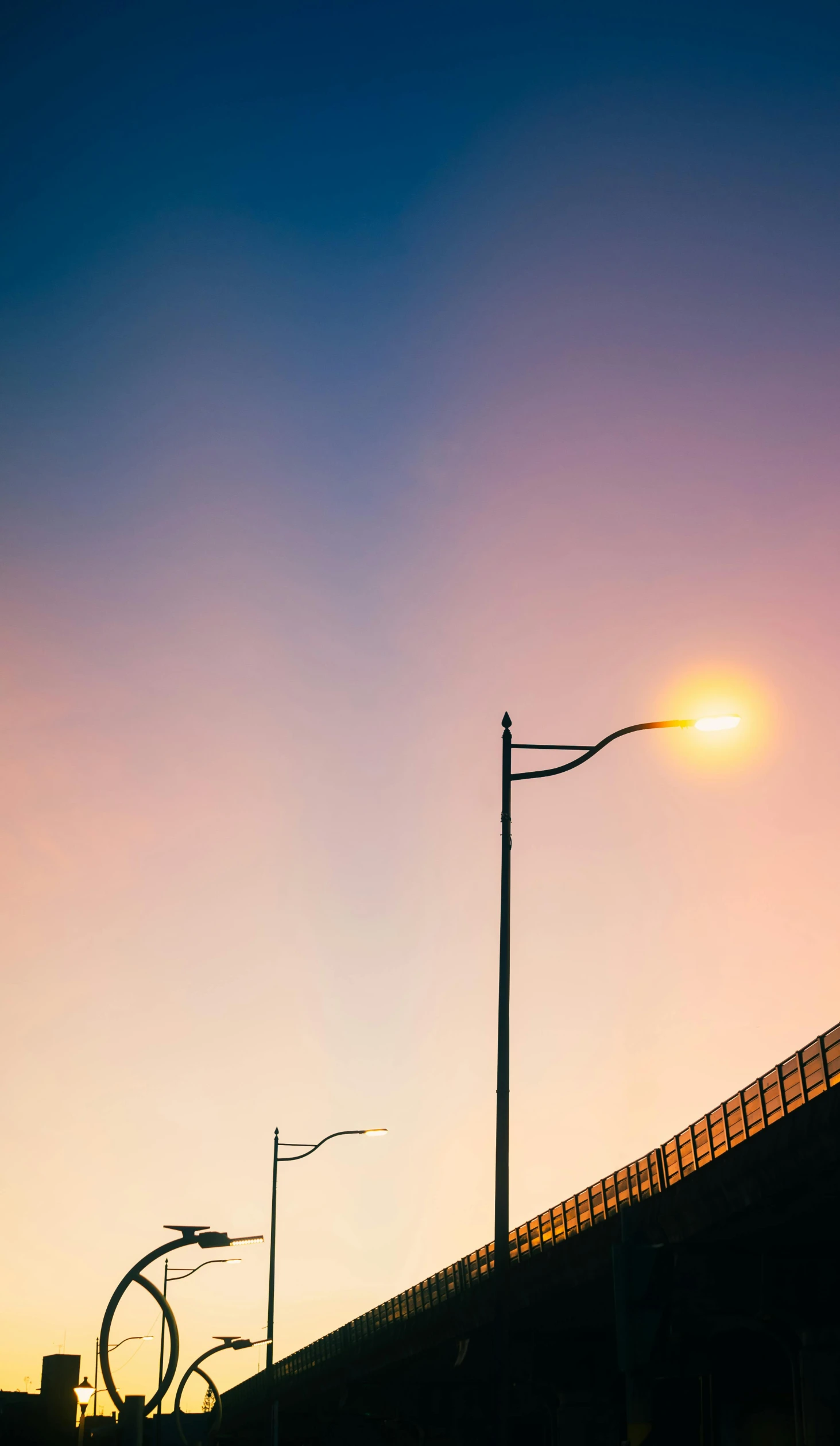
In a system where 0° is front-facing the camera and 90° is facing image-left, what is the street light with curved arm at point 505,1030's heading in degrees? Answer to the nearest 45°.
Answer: approximately 270°

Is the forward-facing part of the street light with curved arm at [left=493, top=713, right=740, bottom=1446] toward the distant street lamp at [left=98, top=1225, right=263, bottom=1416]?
no

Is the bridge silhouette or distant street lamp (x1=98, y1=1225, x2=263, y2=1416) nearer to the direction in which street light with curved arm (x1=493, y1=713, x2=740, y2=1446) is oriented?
the bridge silhouette
